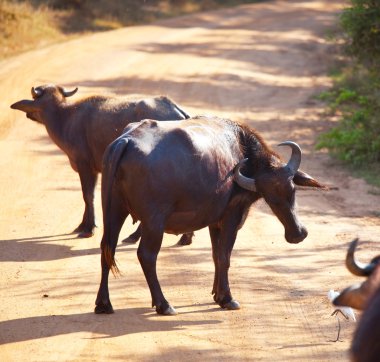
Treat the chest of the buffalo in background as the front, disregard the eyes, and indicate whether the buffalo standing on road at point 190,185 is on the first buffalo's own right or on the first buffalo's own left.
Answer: on the first buffalo's own left

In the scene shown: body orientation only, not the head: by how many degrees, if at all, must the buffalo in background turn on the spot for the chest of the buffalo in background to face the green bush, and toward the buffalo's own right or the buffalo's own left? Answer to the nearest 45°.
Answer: approximately 135° to the buffalo's own right

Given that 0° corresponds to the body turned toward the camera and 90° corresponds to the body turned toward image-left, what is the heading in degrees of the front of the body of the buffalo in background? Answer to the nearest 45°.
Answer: approximately 90°
